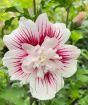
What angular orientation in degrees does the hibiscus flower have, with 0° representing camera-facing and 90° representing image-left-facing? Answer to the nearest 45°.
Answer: approximately 0°
